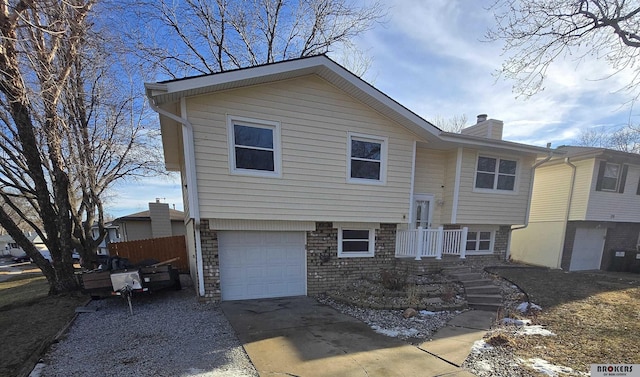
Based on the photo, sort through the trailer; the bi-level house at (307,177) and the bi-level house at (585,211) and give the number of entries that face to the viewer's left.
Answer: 0

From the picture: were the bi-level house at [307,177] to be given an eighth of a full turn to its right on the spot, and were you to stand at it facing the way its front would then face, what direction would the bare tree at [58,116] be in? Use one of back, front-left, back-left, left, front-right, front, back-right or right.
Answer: right

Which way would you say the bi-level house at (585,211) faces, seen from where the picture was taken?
facing the viewer and to the right of the viewer

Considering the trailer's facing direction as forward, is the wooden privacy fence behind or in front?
behind

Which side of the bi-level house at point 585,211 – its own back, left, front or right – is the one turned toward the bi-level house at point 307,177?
right

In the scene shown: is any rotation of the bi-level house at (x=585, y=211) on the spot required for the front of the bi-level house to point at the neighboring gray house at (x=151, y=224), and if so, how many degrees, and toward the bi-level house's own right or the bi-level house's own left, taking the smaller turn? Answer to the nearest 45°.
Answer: approximately 90° to the bi-level house's own right

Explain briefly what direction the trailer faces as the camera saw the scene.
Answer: facing the viewer

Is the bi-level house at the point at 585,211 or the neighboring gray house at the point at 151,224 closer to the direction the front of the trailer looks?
the bi-level house

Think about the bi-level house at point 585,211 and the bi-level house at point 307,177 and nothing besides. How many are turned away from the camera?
0
